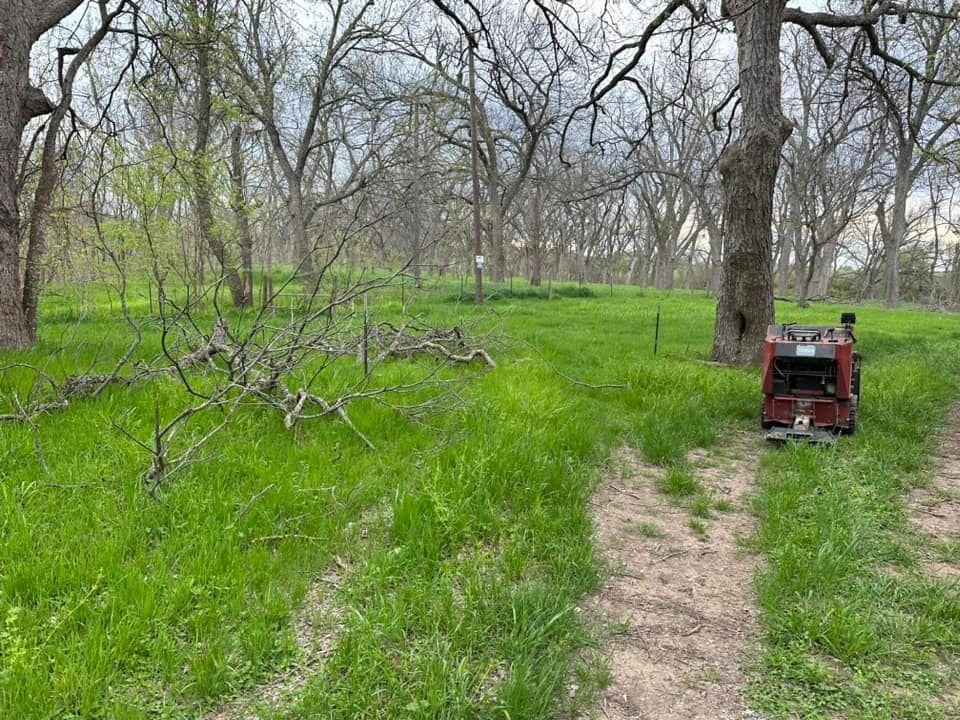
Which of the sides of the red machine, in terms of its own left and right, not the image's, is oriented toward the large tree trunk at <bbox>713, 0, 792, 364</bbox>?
front

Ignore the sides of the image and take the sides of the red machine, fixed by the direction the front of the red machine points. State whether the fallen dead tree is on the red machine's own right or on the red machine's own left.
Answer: on the red machine's own left

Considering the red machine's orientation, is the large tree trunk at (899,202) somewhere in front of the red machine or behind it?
in front

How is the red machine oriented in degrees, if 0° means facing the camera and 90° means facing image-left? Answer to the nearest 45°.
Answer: approximately 180°

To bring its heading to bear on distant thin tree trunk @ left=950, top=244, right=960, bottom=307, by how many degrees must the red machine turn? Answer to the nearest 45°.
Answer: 0° — it already faces it

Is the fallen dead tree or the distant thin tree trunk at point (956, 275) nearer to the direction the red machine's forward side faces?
the distant thin tree trunk

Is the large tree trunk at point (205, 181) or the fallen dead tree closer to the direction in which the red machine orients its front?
the large tree trunk

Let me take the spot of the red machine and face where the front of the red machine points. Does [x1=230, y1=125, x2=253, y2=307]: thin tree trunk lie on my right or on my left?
on my left

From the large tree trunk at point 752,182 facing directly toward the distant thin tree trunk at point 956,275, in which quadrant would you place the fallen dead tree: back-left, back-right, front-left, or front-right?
back-left

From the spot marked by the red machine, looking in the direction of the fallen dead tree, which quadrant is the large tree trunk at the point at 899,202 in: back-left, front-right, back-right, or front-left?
back-right
